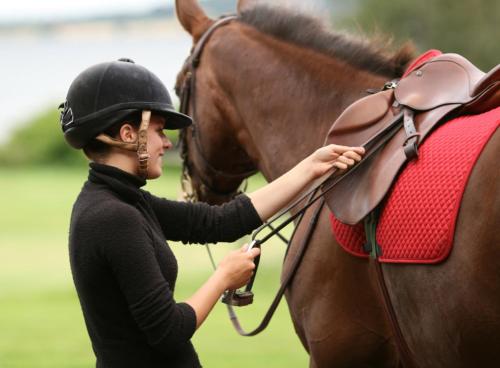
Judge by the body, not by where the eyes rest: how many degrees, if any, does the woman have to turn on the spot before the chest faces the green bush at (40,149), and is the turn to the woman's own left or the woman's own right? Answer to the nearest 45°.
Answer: approximately 90° to the woman's own left

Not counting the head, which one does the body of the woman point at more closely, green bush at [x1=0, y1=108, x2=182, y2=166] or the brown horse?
the brown horse

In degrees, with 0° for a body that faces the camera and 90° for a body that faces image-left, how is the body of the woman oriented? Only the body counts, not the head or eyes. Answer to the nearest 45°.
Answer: approximately 270°

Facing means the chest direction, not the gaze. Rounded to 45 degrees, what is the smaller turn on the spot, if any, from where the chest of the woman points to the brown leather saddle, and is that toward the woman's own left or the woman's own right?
0° — they already face it

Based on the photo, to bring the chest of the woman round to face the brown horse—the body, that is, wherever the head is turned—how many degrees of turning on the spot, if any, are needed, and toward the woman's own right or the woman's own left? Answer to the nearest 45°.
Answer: approximately 45° to the woman's own left

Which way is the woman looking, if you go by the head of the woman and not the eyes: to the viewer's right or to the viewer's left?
to the viewer's right

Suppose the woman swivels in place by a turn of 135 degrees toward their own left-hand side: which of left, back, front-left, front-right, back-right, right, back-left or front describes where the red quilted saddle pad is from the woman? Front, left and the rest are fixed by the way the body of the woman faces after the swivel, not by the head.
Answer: back-right
